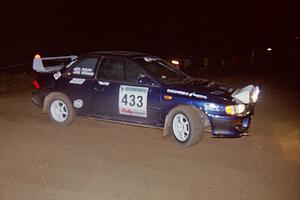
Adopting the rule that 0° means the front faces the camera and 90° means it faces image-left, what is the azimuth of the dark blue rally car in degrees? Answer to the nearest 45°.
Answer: approximately 315°
